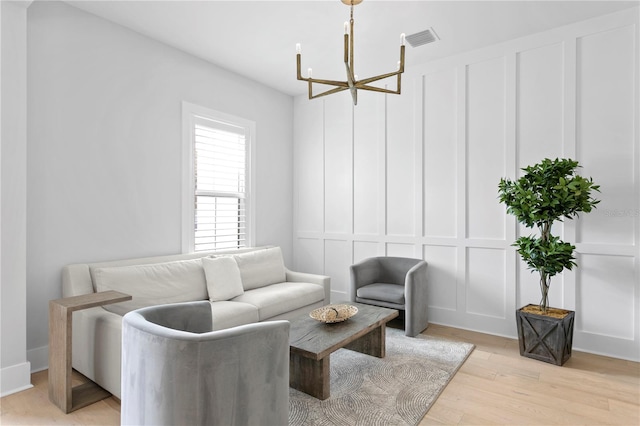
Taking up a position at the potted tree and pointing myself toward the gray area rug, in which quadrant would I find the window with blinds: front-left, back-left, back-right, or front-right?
front-right

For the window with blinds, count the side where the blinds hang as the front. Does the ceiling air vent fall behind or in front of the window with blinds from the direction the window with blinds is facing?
in front

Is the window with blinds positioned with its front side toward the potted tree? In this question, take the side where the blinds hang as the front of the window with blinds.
yes

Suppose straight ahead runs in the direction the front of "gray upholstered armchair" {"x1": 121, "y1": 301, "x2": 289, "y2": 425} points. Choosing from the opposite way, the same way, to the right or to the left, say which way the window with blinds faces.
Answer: to the right

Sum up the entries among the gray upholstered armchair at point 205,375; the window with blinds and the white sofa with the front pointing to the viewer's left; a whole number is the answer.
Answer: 0

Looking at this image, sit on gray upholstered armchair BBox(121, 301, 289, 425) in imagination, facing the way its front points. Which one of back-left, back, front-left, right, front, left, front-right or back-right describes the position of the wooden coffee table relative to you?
front

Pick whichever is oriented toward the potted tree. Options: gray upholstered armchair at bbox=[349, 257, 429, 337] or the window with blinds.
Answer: the window with blinds

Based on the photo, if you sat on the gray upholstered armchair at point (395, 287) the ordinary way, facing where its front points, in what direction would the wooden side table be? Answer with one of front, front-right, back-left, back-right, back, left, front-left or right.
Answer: front

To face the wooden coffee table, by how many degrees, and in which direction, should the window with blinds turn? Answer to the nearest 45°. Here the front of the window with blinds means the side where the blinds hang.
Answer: approximately 45° to its right

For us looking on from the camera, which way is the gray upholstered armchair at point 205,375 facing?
facing away from the viewer and to the right of the viewer

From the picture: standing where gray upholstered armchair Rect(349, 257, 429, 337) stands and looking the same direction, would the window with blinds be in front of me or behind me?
in front

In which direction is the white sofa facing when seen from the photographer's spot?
facing the viewer and to the right of the viewer

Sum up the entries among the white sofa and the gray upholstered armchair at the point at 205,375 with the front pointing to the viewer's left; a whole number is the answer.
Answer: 0

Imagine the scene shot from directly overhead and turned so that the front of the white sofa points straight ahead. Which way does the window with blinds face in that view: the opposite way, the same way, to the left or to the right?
the same way
